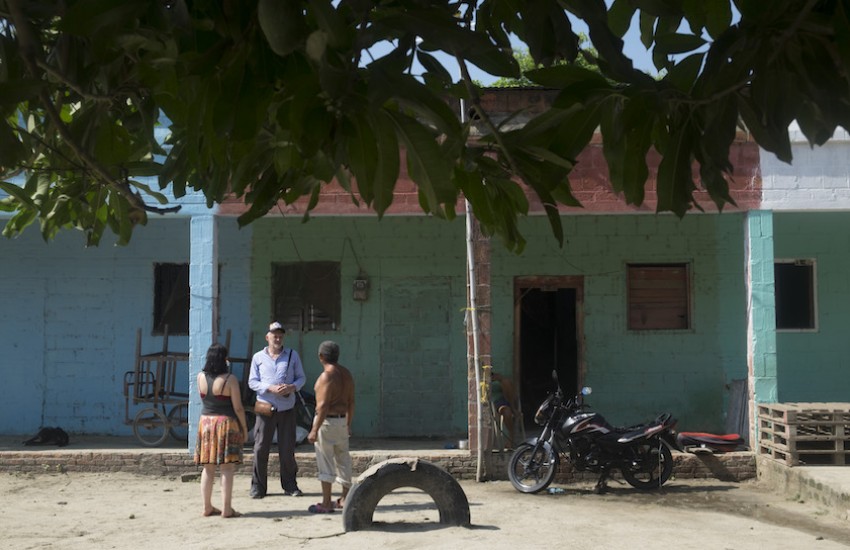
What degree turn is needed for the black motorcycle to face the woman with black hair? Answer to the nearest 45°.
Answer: approximately 45° to its left

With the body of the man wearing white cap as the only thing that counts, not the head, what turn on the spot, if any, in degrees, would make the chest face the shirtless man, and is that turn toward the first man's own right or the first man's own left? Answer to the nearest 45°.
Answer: approximately 45° to the first man's own left

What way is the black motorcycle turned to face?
to the viewer's left

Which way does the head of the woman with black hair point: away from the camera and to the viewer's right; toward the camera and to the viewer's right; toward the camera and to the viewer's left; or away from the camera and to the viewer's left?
away from the camera and to the viewer's right

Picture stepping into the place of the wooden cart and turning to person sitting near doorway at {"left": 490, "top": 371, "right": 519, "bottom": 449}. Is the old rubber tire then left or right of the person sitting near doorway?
right

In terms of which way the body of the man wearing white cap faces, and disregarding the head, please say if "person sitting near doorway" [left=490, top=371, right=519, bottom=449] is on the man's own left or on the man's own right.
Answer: on the man's own left

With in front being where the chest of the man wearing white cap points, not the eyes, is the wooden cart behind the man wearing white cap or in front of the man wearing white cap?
behind

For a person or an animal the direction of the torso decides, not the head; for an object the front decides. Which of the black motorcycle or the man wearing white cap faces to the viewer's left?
the black motorcycle

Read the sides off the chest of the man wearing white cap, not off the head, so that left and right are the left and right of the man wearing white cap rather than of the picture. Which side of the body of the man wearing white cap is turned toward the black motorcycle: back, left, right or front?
left

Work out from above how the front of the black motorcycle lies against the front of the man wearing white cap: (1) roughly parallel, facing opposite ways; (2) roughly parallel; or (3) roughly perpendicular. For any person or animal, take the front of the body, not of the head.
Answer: roughly perpendicular

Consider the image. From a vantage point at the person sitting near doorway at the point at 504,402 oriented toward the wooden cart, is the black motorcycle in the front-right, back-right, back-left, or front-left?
back-left
